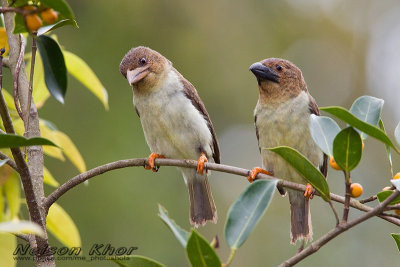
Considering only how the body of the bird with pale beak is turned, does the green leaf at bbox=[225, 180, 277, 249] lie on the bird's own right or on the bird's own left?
on the bird's own left

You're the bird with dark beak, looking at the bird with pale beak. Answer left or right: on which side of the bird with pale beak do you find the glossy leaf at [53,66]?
left

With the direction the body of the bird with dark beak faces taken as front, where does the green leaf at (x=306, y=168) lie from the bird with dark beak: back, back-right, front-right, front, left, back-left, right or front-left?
front-left

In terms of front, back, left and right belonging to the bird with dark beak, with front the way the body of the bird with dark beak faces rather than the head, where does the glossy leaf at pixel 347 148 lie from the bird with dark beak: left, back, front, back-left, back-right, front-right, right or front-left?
front-left

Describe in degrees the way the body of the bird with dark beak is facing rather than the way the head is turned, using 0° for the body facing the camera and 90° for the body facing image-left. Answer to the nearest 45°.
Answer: approximately 45°

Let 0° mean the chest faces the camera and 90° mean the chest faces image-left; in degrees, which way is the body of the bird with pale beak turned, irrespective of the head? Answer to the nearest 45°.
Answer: approximately 45°

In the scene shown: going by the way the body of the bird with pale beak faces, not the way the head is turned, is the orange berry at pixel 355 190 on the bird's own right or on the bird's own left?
on the bird's own left

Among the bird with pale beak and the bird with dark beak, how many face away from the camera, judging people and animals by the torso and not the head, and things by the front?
0
